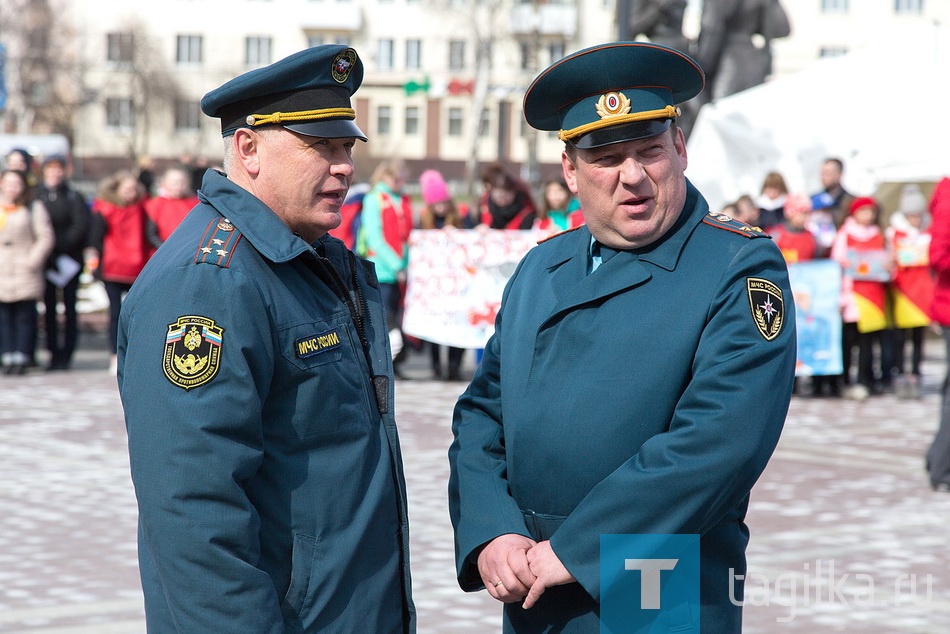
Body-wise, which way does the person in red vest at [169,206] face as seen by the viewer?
toward the camera

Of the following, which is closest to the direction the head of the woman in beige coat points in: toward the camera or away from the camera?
toward the camera

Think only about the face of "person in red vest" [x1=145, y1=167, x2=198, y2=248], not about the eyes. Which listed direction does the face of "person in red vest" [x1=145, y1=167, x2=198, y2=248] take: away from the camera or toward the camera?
toward the camera

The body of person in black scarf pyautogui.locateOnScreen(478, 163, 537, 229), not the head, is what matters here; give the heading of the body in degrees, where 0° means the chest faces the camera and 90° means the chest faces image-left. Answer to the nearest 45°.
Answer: approximately 0°

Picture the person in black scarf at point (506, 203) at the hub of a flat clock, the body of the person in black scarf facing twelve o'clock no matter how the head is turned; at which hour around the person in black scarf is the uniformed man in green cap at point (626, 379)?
The uniformed man in green cap is roughly at 12 o'clock from the person in black scarf.

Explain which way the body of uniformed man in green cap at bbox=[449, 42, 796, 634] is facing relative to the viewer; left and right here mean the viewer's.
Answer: facing the viewer and to the left of the viewer

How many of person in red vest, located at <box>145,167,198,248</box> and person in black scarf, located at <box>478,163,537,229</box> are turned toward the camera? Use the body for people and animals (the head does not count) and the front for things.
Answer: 2

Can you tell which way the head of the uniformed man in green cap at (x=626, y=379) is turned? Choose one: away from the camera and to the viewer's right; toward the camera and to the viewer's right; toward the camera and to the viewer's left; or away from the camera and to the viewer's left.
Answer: toward the camera and to the viewer's left

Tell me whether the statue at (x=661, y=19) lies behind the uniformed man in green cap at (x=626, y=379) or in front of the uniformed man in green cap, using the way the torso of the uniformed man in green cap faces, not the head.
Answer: behind

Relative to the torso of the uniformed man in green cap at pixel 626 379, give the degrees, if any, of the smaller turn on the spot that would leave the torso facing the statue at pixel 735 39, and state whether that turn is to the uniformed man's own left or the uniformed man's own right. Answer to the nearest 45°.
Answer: approximately 135° to the uniformed man's own right

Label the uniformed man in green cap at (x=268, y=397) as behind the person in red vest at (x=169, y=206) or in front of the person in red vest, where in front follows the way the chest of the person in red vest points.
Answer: in front

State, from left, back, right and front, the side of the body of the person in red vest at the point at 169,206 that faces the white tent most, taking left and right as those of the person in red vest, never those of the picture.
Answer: left
